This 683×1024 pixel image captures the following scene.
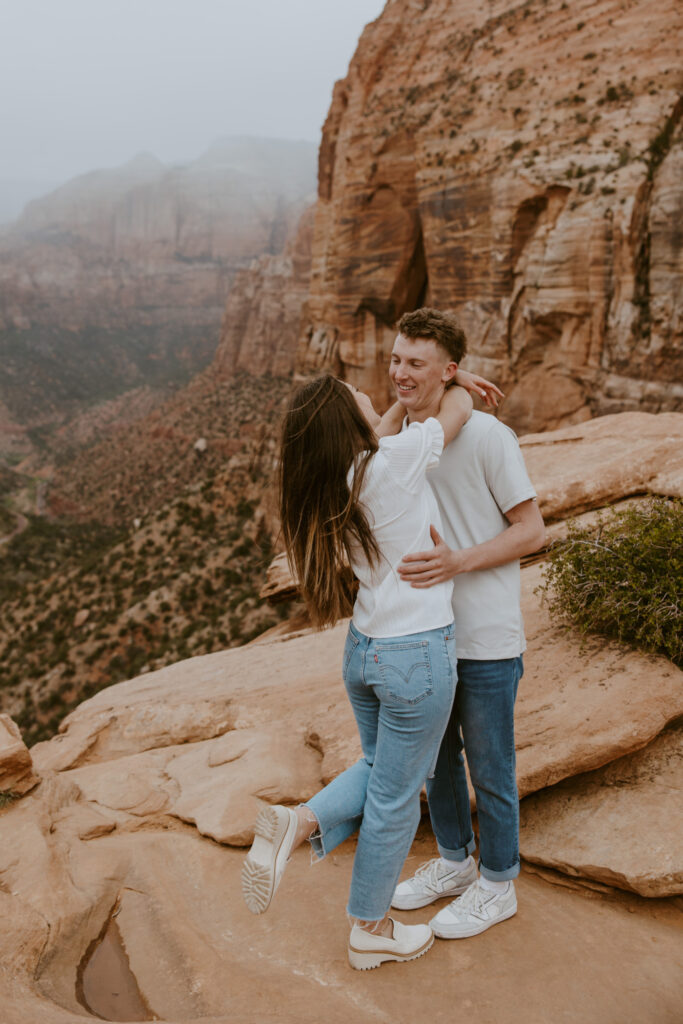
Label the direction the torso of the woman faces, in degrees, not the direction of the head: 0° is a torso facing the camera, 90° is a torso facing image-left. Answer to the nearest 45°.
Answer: approximately 225°

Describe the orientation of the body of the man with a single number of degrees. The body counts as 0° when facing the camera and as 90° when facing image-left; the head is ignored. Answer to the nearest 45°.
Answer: approximately 45°

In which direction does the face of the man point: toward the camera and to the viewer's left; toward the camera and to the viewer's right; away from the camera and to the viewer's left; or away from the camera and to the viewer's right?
toward the camera and to the viewer's left

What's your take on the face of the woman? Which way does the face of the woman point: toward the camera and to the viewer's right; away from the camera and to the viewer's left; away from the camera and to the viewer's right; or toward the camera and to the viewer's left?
away from the camera and to the viewer's right

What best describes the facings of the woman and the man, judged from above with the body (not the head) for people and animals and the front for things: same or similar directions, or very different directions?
very different directions

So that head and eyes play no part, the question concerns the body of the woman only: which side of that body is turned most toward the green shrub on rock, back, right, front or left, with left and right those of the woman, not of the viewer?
front

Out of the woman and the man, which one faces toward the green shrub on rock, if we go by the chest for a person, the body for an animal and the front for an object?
the woman
